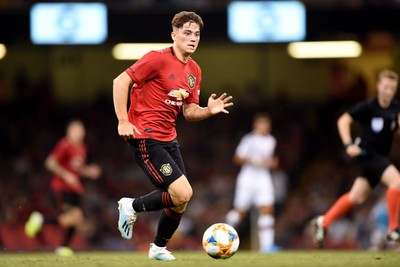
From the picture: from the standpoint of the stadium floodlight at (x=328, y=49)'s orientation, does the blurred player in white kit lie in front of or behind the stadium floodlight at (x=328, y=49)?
in front

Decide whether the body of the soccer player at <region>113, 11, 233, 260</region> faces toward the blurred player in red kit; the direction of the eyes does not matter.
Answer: no

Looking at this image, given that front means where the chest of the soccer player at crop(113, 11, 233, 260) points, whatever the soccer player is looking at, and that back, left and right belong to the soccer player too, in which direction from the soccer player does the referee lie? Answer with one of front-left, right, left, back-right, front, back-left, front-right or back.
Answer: left

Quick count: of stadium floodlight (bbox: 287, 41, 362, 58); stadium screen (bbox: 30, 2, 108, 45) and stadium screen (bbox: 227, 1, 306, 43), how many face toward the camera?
3

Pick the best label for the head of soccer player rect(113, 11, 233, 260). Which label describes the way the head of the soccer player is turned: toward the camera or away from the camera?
toward the camera

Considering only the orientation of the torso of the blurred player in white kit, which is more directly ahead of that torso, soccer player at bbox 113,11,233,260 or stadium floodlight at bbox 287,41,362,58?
the soccer player

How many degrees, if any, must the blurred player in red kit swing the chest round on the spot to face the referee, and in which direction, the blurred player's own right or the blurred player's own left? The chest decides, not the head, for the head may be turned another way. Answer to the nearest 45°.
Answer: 0° — they already face them

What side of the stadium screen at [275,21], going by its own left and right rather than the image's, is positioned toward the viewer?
front

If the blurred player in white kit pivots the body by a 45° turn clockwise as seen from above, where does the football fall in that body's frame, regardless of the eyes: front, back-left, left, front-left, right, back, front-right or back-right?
front

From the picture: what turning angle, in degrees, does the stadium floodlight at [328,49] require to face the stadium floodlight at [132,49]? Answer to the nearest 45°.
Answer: approximately 90° to its right

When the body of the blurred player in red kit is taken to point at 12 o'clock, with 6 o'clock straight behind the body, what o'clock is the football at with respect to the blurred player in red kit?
The football is roughly at 1 o'clock from the blurred player in red kit.

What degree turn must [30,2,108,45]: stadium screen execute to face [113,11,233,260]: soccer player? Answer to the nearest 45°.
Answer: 0° — it already faces them

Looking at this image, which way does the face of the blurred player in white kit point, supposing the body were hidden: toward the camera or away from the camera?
toward the camera
